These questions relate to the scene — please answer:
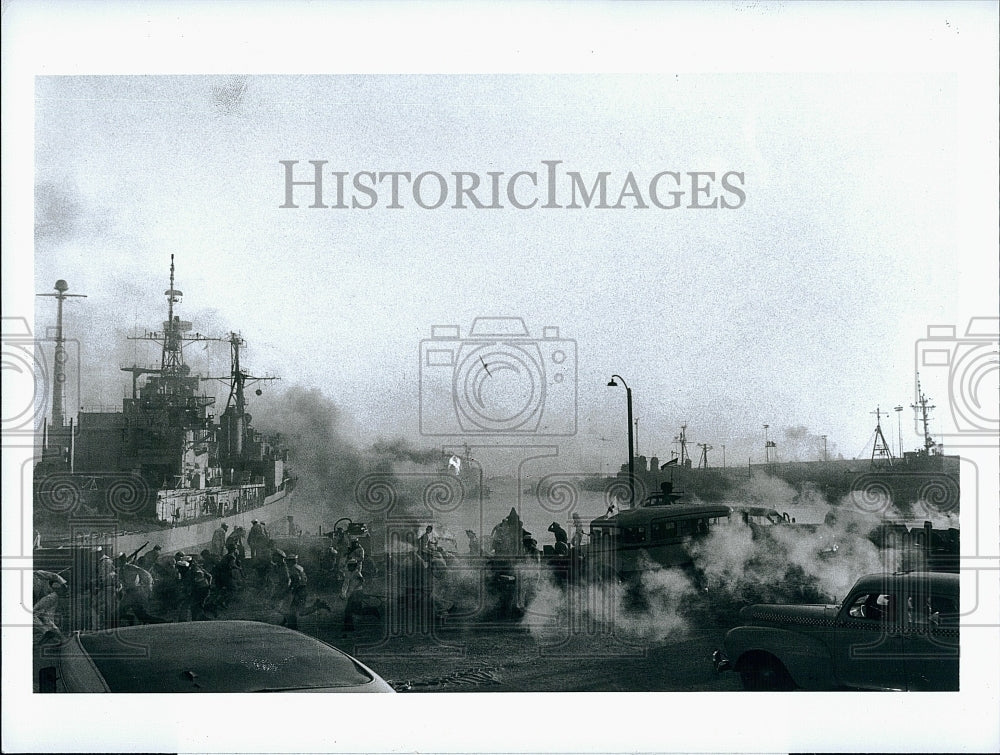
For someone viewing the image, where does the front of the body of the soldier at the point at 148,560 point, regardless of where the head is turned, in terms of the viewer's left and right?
facing to the right of the viewer
